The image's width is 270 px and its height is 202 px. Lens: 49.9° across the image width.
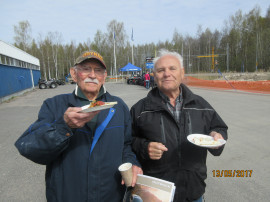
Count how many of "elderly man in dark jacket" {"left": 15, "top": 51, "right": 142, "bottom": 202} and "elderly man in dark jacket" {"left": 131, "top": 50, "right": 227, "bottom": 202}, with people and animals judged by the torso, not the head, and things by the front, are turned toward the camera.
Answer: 2

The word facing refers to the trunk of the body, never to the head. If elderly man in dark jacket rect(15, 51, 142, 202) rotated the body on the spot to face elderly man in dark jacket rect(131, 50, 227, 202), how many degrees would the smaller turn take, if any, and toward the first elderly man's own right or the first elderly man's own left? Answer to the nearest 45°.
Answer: approximately 90° to the first elderly man's own left

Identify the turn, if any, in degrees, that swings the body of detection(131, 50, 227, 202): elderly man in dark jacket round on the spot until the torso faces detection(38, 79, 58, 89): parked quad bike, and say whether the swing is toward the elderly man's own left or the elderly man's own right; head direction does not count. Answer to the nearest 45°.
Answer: approximately 135° to the elderly man's own right

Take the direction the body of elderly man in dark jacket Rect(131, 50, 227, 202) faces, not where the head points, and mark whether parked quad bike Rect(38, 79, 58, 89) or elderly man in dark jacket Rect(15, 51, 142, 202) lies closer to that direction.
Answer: the elderly man in dark jacket

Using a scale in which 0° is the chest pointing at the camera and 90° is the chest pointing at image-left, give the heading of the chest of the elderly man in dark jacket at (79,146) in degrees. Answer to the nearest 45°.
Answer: approximately 0°

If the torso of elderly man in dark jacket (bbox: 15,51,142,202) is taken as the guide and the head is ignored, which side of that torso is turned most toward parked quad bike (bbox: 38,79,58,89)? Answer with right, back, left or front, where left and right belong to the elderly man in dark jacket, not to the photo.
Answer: back

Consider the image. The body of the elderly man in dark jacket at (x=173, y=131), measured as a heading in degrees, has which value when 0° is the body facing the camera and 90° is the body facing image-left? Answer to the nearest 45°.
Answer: approximately 0°
